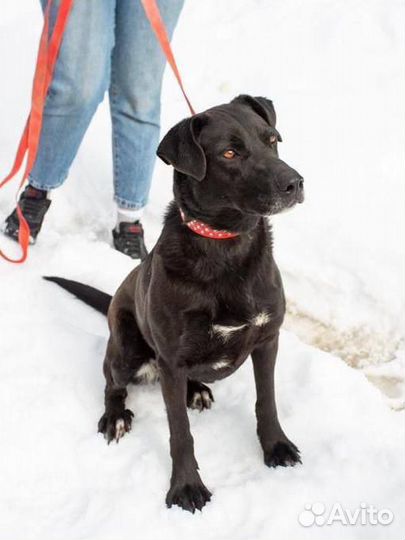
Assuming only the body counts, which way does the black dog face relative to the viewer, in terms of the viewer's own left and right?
facing the viewer and to the right of the viewer
